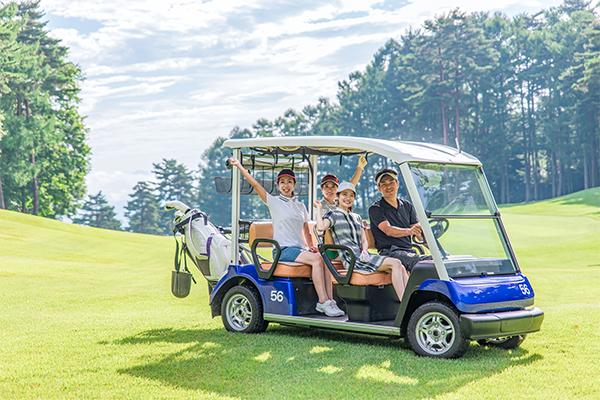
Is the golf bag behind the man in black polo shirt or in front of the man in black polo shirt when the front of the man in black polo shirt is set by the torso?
behind

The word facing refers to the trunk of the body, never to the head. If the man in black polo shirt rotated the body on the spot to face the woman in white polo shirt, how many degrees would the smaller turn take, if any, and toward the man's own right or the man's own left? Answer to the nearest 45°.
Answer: approximately 135° to the man's own right

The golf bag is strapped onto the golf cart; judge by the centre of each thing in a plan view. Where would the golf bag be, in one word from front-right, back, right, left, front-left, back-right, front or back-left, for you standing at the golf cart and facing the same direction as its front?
back

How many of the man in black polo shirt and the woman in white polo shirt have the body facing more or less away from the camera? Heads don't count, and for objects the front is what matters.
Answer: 0

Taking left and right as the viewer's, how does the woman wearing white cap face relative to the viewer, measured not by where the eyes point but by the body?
facing the viewer and to the right of the viewer

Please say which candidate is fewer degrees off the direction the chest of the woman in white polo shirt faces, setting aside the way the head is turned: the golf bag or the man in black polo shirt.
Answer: the man in black polo shirt
